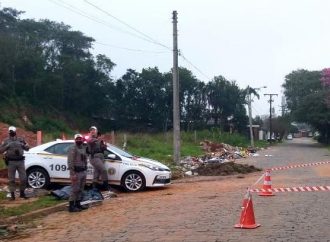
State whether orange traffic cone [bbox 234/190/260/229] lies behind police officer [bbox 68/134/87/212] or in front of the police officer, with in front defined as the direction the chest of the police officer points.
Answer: in front

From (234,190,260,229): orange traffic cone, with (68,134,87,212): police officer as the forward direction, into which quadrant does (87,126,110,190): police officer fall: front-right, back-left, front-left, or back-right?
front-right

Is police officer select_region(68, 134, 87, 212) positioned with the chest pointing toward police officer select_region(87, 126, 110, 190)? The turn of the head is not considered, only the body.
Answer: no

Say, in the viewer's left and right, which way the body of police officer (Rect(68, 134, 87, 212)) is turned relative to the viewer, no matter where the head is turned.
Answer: facing the viewer and to the right of the viewer

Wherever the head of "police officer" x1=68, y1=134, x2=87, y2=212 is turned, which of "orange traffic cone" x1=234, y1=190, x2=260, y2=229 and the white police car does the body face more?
the orange traffic cone

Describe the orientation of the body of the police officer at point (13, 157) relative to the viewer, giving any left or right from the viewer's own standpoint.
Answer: facing the viewer

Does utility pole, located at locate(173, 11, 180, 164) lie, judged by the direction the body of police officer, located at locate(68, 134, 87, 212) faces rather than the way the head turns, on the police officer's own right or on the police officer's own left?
on the police officer's own left

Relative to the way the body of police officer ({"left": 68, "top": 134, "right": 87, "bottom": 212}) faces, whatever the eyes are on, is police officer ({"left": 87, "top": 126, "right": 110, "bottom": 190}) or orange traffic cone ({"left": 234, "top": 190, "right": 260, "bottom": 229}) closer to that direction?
the orange traffic cone

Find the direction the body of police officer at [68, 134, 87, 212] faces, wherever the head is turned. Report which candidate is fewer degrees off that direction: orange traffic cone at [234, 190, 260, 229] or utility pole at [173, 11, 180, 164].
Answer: the orange traffic cone
